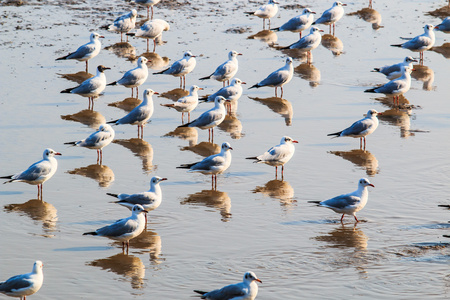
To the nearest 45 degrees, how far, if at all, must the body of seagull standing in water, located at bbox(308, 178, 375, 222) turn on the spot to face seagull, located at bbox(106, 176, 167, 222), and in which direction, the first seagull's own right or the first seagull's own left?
approximately 180°

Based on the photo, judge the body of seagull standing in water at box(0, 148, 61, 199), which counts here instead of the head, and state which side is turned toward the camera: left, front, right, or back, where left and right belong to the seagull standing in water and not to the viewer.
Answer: right

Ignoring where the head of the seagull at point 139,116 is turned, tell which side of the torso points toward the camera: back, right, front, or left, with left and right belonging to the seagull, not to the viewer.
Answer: right

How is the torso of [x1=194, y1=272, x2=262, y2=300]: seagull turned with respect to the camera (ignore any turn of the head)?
to the viewer's right

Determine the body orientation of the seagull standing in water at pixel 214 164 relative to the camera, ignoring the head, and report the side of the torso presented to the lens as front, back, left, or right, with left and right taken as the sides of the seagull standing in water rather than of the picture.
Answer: right

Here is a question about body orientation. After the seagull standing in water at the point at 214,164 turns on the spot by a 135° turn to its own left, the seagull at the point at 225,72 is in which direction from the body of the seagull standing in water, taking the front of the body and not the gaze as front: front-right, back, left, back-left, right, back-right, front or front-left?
front-right

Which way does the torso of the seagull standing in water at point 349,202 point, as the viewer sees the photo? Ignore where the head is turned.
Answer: to the viewer's right

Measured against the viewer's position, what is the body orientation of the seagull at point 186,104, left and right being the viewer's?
facing to the right of the viewer

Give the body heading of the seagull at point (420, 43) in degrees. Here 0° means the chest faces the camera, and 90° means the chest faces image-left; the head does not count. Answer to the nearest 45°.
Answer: approximately 270°

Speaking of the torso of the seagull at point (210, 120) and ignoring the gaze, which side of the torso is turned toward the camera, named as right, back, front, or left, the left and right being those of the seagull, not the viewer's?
right

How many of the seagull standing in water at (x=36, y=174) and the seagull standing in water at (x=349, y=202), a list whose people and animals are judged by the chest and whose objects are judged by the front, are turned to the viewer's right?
2

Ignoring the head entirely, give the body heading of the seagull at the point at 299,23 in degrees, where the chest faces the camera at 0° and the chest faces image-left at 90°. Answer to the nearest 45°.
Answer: approximately 270°
